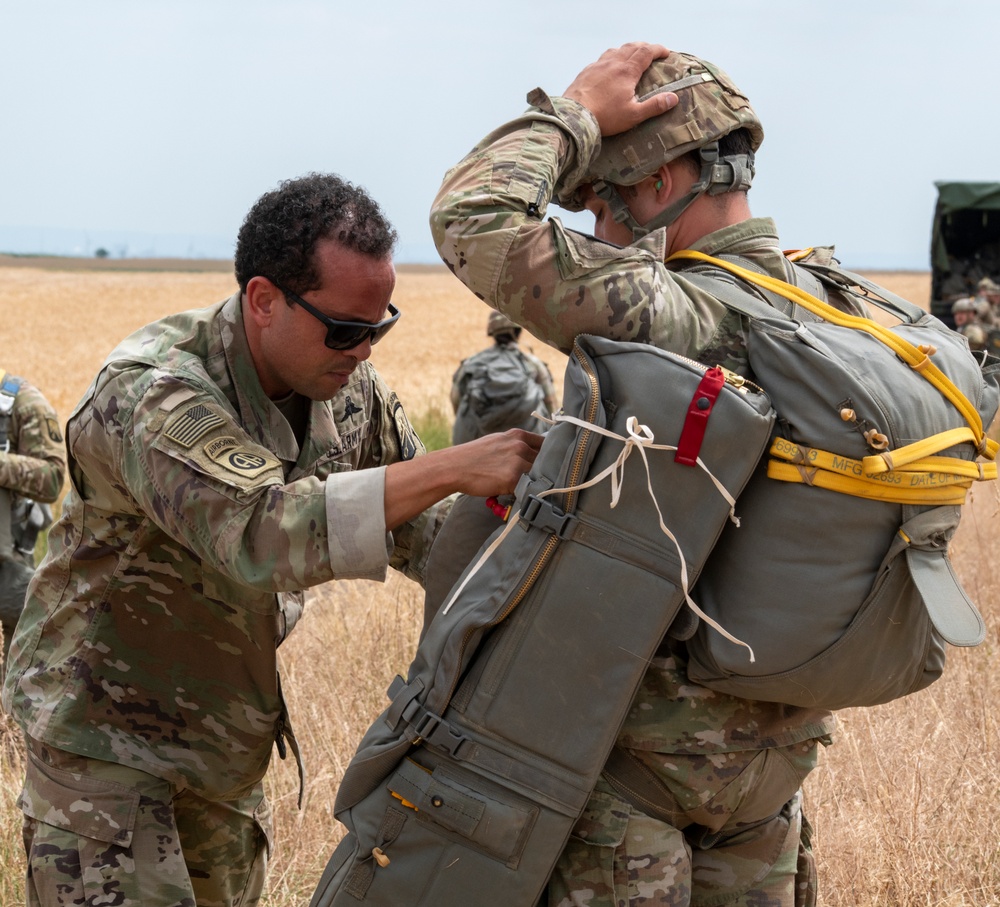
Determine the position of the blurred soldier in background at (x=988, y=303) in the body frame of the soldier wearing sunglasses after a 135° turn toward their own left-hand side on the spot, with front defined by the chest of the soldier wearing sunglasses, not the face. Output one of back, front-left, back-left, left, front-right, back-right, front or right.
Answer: front-right

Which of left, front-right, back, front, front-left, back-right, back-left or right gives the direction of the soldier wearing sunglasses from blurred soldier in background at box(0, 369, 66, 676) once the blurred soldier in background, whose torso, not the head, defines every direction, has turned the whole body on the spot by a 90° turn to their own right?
back-left

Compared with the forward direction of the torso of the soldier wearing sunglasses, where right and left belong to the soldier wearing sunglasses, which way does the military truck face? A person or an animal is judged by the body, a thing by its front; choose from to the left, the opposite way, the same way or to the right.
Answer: to the left

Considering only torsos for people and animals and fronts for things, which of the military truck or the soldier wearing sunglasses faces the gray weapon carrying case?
the soldier wearing sunglasses

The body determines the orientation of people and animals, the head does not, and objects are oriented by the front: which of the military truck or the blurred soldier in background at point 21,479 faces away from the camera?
the military truck

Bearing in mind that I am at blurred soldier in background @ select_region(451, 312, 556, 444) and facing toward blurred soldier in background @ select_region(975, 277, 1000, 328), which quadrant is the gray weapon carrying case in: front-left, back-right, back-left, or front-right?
back-right

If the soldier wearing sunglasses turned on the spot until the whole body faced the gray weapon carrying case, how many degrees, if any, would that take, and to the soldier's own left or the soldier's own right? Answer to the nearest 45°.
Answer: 0° — they already face it

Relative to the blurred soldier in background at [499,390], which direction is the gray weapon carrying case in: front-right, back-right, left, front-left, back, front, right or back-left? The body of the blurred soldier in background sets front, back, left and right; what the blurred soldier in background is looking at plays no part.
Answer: back

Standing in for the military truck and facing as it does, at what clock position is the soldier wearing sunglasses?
The soldier wearing sunglasses is roughly at 6 o'clock from the military truck.

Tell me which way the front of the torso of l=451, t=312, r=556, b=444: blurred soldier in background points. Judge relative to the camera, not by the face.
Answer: away from the camera

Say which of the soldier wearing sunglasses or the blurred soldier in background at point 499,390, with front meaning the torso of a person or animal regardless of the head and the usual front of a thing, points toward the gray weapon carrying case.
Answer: the soldier wearing sunglasses

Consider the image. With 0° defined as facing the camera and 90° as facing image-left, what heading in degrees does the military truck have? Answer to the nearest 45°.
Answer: approximately 180°

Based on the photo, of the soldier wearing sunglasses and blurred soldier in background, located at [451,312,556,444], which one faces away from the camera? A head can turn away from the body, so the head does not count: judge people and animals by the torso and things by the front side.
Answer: the blurred soldier in background

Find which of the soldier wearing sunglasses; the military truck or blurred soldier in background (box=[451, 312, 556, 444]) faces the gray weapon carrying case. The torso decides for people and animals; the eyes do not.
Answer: the soldier wearing sunglasses
